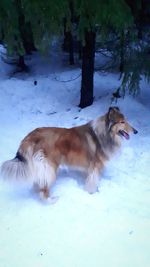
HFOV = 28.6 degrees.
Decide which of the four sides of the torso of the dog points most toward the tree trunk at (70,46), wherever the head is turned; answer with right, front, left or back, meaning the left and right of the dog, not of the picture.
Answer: left

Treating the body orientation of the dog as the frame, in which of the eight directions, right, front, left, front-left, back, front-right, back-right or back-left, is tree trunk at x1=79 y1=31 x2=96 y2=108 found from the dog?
left

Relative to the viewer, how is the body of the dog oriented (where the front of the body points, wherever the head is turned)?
to the viewer's right
